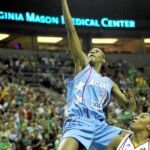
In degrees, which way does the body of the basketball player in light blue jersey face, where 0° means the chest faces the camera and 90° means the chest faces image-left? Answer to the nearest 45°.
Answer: approximately 315°
